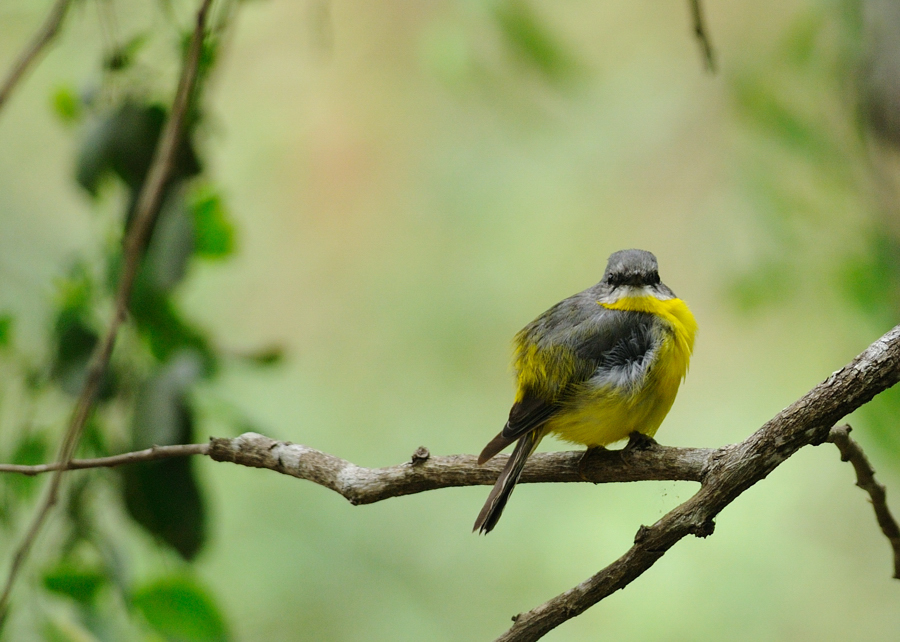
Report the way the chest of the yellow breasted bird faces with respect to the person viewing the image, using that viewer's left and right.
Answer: facing the viewer and to the right of the viewer

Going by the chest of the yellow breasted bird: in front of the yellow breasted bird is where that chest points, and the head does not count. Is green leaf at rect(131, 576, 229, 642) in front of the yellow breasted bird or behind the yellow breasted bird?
behind

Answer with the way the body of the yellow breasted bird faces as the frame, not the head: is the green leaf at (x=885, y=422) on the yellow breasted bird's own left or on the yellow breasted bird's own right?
on the yellow breasted bird's own left

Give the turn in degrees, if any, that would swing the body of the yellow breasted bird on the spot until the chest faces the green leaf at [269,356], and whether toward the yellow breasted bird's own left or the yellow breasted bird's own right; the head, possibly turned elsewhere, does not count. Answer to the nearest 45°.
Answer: approximately 135° to the yellow breasted bird's own right
